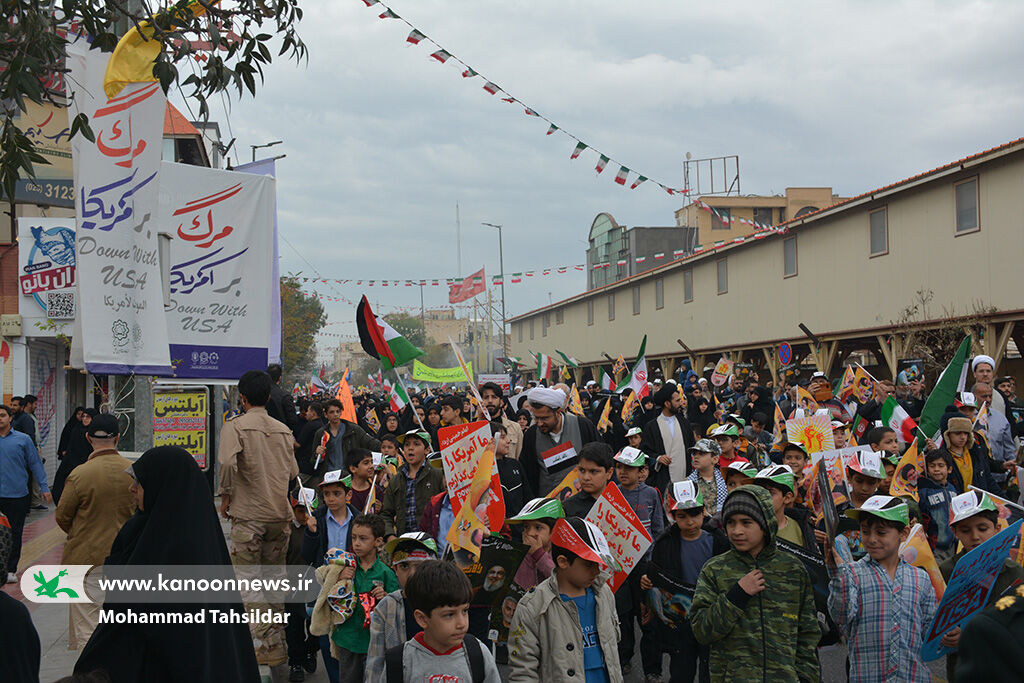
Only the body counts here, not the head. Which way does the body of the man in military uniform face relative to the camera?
away from the camera

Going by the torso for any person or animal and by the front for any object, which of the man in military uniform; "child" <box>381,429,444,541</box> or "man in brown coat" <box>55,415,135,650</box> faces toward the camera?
the child

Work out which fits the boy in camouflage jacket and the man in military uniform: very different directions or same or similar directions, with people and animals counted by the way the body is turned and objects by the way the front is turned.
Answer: very different directions

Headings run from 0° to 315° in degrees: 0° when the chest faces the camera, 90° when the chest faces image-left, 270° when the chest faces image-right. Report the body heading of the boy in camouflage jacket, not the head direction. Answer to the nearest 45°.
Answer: approximately 0°

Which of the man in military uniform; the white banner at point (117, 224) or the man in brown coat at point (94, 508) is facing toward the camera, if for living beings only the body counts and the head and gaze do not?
the white banner

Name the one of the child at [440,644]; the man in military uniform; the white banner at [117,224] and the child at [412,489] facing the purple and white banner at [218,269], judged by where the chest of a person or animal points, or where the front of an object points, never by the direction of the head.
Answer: the man in military uniform
